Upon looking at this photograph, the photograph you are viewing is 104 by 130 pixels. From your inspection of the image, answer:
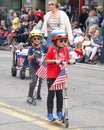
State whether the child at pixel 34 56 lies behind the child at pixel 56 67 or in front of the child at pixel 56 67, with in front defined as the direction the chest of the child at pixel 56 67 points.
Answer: behind

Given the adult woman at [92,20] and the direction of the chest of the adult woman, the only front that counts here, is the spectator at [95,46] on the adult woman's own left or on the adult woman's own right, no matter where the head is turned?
on the adult woman's own left

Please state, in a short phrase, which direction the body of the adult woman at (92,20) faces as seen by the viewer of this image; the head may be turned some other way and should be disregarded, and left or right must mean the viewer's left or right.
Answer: facing the viewer and to the left of the viewer

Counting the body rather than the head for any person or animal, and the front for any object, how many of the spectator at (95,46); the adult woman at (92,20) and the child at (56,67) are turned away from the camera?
0

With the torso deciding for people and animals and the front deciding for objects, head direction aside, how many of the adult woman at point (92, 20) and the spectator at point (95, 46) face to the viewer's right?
0

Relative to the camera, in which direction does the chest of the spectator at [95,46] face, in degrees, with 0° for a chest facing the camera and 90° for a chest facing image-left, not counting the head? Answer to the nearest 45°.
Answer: approximately 45°

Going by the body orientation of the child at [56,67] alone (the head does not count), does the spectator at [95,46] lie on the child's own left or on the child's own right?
on the child's own left

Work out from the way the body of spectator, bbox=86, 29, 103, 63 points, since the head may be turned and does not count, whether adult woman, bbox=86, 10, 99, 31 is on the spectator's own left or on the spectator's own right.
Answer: on the spectator's own right

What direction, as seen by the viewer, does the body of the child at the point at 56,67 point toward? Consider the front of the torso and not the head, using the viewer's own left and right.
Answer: facing the viewer and to the right of the viewer
